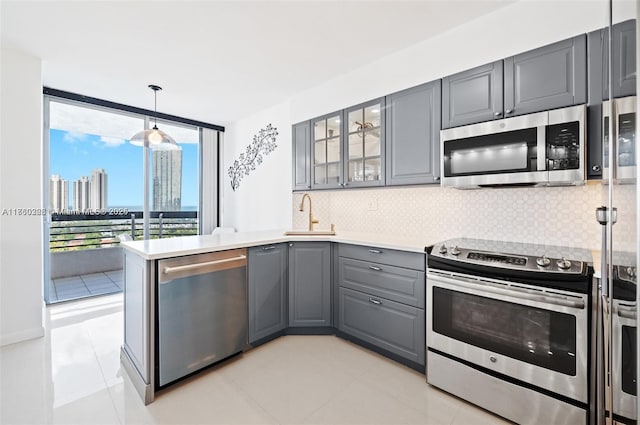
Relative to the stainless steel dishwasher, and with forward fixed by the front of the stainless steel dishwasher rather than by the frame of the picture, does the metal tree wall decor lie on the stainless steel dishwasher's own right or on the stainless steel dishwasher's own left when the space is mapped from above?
on the stainless steel dishwasher's own left

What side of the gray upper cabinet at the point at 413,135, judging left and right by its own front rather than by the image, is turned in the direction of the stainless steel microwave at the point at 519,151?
left

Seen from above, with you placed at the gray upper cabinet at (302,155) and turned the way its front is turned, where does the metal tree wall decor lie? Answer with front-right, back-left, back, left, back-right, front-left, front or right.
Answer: right

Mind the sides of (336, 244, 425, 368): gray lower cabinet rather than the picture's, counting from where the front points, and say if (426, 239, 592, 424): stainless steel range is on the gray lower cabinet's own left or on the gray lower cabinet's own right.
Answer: on the gray lower cabinet's own left

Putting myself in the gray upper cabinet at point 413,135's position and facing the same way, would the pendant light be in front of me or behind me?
in front

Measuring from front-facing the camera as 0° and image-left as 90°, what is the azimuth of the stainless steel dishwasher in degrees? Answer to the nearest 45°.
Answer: approximately 315°

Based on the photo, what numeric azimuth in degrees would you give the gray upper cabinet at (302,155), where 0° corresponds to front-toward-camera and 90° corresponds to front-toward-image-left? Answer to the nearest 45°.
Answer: approximately 45°

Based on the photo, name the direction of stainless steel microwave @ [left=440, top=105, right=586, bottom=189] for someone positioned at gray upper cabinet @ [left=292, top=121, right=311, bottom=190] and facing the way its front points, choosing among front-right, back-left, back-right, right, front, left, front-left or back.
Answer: left

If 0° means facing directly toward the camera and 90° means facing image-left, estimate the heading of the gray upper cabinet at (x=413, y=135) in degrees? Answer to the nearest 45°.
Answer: approximately 45°

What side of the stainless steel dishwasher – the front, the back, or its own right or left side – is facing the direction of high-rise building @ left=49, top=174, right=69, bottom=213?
back

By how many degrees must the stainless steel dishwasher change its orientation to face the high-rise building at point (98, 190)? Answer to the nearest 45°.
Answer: approximately 180°
